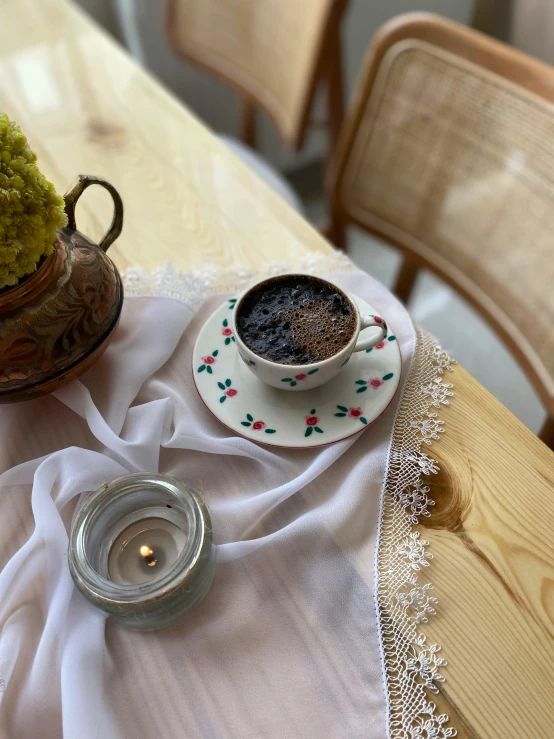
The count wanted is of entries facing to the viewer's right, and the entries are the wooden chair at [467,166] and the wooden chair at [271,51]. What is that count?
0

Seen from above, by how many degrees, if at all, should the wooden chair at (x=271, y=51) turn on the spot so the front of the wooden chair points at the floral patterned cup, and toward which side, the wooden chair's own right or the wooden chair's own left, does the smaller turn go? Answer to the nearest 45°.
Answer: approximately 45° to the wooden chair's own left

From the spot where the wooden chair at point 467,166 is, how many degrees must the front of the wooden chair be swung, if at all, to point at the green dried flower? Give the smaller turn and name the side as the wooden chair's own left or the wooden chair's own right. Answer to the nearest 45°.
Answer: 0° — it already faces it

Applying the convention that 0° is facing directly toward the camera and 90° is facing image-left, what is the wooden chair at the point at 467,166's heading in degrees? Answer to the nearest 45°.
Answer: approximately 45°

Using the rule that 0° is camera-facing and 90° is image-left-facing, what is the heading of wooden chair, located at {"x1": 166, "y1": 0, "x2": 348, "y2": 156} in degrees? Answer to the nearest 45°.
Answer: approximately 45°

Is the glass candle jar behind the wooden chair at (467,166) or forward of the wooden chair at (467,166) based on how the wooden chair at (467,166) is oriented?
forward
